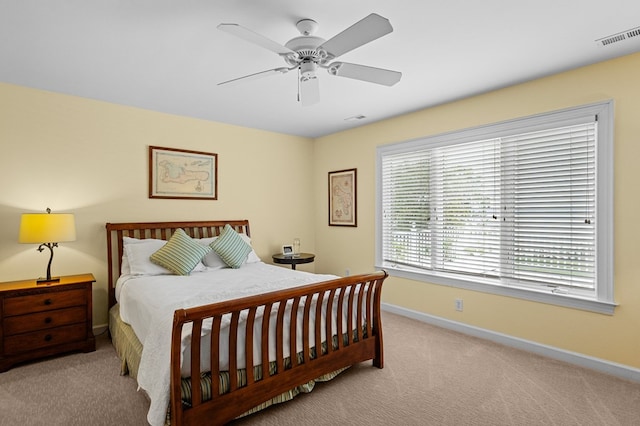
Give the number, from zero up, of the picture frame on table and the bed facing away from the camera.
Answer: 0

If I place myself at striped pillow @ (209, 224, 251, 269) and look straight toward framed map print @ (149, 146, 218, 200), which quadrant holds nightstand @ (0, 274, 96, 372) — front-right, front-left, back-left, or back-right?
front-left

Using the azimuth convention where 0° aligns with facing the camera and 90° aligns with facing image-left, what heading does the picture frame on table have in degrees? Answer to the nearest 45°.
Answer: approximately 0°

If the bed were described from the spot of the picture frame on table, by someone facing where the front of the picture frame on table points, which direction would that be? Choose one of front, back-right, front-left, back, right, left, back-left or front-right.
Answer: front

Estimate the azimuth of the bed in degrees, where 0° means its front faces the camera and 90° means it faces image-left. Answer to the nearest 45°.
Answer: approximately 315°

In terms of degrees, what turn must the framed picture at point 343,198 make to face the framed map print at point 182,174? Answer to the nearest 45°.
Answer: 0° — it already faces it

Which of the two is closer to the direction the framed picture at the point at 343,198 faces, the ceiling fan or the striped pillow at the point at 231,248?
the striped pillow

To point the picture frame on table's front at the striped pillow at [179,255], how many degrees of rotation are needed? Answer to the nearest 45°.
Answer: approximately 45° to its right

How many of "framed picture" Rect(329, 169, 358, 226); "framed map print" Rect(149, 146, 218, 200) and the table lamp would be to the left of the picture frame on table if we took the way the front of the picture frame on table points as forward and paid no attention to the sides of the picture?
1

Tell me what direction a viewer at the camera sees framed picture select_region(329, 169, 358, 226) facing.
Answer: facing the viewer and to the left of the viewer

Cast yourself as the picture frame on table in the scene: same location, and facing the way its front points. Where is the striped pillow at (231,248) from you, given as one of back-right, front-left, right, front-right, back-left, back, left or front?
front-right

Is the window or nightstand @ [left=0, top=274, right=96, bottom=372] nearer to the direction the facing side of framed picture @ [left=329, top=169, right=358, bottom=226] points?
the nightstand

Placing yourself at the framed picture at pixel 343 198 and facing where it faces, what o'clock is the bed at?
The bed is roughly at 11 o'clock from the framed picture.

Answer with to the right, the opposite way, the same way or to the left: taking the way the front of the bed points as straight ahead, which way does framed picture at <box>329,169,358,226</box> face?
to the right

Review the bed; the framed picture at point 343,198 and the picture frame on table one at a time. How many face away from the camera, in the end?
0
